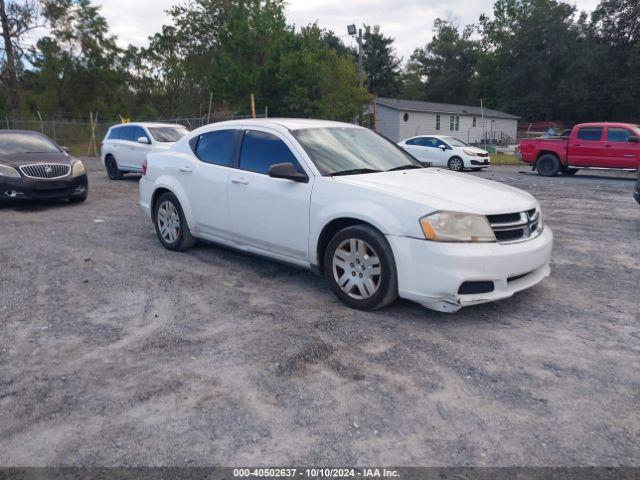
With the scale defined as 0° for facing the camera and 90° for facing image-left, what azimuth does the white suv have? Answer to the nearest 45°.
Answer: approximately 315°

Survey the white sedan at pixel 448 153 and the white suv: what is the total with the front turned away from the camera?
0

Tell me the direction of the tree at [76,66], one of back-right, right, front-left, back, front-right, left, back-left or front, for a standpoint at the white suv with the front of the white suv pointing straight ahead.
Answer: back-left

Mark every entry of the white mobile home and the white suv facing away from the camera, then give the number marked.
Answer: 0

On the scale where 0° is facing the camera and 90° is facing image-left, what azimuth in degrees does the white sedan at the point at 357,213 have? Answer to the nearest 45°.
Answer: approximately 315°

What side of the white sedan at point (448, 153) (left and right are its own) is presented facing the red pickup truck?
front

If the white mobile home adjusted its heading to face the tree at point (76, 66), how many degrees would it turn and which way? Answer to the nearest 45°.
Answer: approximately 135° to its right

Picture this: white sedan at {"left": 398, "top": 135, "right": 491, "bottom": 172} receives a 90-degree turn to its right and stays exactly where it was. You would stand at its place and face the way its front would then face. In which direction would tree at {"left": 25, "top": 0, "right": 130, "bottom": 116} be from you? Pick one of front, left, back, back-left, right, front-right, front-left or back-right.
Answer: right

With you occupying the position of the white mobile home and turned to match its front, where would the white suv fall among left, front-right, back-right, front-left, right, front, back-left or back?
front-right
